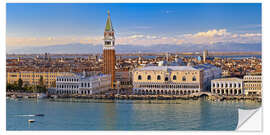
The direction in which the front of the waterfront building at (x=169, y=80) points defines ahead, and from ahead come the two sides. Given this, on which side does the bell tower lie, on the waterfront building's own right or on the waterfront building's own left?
on the waterfront building's own right

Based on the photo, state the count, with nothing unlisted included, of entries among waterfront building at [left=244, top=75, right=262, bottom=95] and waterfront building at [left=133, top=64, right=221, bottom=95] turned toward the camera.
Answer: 2

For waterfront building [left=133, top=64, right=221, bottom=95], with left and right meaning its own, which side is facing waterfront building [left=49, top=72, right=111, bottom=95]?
right

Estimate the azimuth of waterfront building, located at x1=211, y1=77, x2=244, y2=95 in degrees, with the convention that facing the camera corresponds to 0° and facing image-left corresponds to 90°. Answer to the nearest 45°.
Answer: approximately 0°

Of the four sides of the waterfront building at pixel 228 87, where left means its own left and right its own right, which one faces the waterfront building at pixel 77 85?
right

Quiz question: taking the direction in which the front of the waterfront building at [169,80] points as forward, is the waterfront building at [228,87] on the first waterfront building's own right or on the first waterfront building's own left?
on the first waterfront building's own left

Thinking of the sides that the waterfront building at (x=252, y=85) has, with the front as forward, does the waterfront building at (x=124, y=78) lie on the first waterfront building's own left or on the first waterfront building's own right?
on the first waterfront building's own right

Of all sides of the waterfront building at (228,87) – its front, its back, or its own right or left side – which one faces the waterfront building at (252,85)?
left
